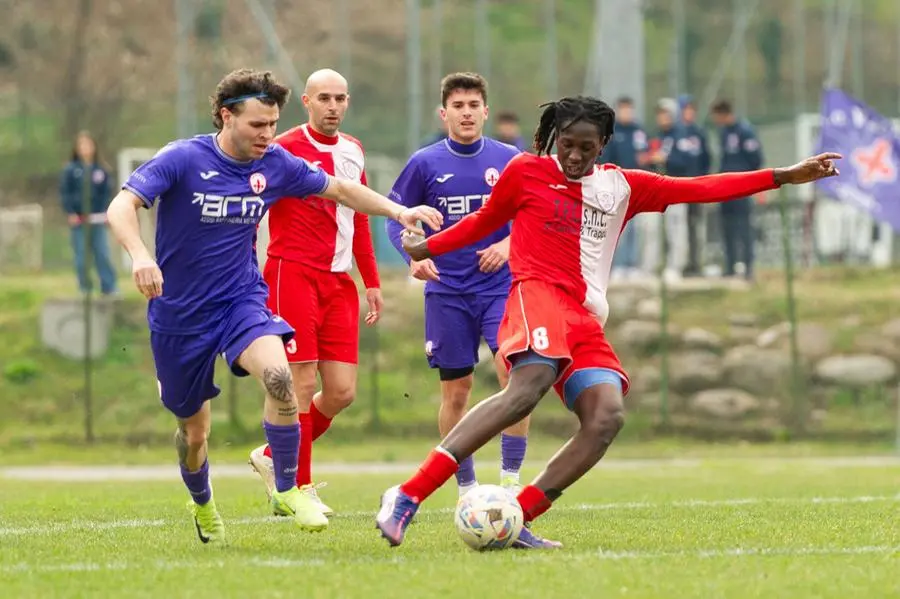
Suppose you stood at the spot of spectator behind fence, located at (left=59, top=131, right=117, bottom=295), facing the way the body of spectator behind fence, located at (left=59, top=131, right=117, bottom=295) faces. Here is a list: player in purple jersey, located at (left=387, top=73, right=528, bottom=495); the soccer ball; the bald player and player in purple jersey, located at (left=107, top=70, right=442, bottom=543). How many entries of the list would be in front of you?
4

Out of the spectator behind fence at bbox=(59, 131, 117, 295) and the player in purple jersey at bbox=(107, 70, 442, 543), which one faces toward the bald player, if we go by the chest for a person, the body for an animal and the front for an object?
the spectator behind fence

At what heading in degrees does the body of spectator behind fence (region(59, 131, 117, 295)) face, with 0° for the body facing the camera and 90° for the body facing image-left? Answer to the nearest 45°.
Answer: approximately 0°

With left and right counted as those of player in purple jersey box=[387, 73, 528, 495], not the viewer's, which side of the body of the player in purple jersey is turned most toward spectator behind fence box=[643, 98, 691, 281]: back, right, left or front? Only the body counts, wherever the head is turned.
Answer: back

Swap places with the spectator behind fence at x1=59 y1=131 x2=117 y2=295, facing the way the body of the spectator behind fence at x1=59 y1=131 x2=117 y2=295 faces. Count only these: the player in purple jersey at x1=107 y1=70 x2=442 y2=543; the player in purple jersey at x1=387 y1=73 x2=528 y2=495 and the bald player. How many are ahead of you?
3

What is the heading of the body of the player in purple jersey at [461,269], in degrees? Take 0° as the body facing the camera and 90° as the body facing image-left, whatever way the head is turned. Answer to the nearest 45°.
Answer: approximately 0°

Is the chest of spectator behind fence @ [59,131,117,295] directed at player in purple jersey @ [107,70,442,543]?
yes

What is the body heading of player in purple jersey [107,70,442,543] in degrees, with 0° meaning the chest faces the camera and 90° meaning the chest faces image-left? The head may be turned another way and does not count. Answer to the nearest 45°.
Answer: approximately 315°

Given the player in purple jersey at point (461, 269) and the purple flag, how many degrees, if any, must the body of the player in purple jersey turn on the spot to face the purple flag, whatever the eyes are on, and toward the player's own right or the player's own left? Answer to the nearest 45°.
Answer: approximately 135° to the player's own left
